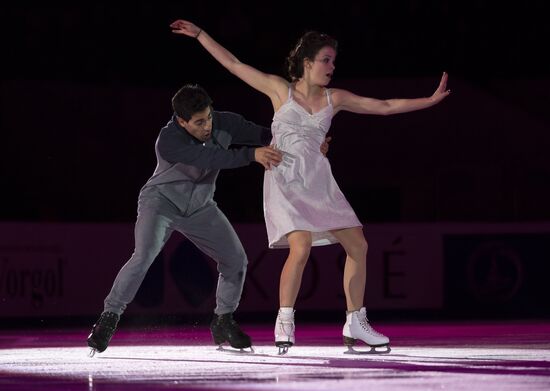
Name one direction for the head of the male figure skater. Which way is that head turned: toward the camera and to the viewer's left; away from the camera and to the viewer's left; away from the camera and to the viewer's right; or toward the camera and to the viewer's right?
toward the camera and to the viewer's right

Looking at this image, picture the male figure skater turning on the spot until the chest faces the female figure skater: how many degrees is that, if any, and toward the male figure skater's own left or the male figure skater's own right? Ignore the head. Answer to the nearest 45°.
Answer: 0° — they already face them

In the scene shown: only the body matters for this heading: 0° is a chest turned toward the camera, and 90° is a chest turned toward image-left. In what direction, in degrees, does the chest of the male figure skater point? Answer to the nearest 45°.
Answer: approximately 315°
